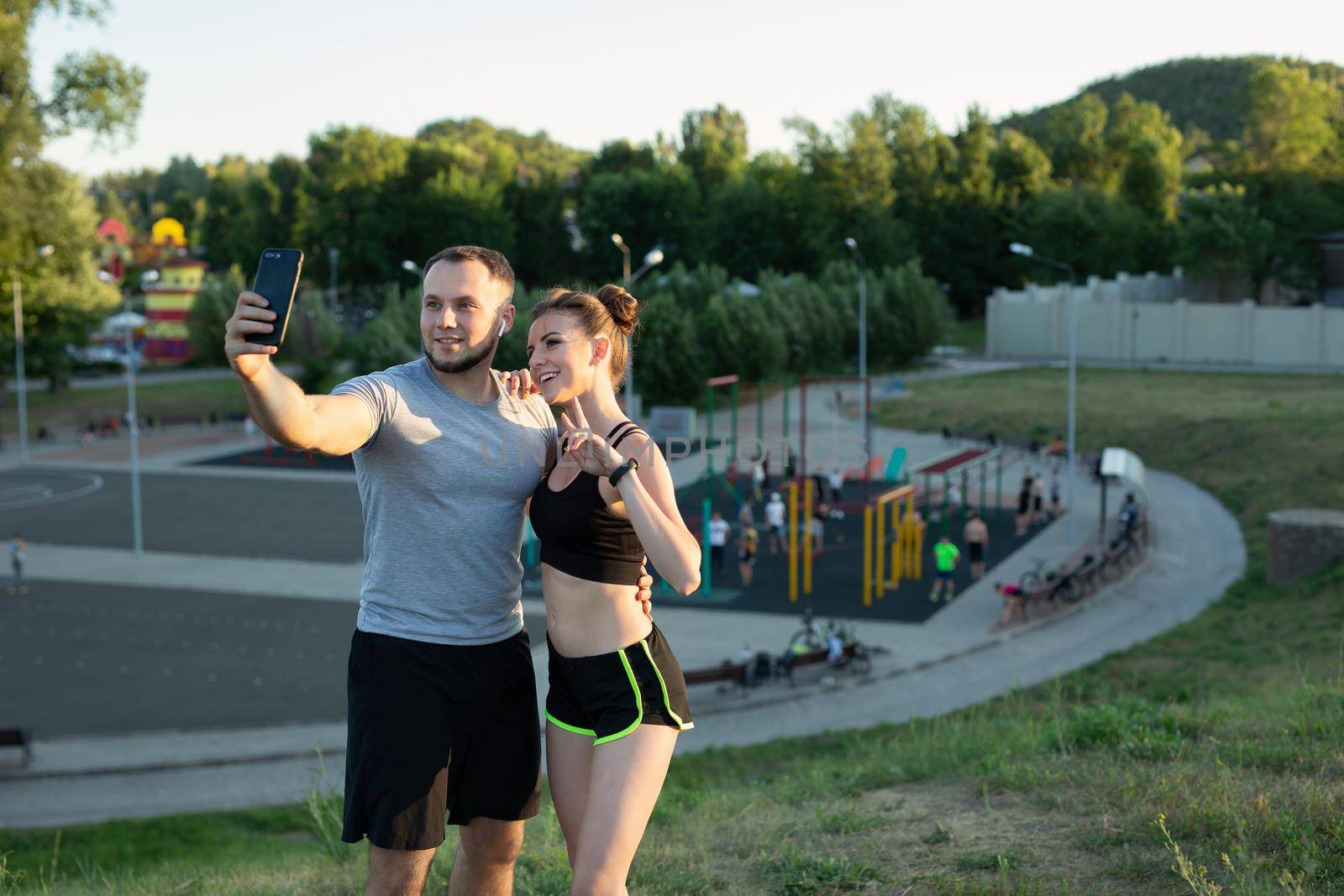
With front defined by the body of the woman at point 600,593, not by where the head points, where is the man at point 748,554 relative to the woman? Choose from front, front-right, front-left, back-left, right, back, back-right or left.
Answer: back-right

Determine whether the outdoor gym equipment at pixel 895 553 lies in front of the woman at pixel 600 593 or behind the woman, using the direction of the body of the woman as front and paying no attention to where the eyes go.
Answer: behind

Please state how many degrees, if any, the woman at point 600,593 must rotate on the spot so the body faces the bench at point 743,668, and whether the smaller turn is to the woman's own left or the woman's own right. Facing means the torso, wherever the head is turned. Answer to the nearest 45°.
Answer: approximately 135° to the woman's own right

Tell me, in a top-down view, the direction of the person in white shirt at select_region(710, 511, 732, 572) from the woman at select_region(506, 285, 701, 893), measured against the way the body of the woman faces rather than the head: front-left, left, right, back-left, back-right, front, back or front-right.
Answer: back-right

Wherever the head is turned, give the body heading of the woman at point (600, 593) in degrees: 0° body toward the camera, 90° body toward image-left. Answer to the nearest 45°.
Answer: approximately 45°

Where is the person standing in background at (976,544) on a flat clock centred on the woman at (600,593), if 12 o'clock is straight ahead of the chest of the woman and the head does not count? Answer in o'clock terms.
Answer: The person standing in background is roughly at 5 o'clock from the woman.

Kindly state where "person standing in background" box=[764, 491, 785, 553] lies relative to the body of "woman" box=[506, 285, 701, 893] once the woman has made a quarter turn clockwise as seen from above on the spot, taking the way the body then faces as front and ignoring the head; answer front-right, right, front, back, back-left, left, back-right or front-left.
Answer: front-right

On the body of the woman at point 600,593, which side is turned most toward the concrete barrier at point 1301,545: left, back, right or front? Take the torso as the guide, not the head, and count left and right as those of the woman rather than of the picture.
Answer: back
